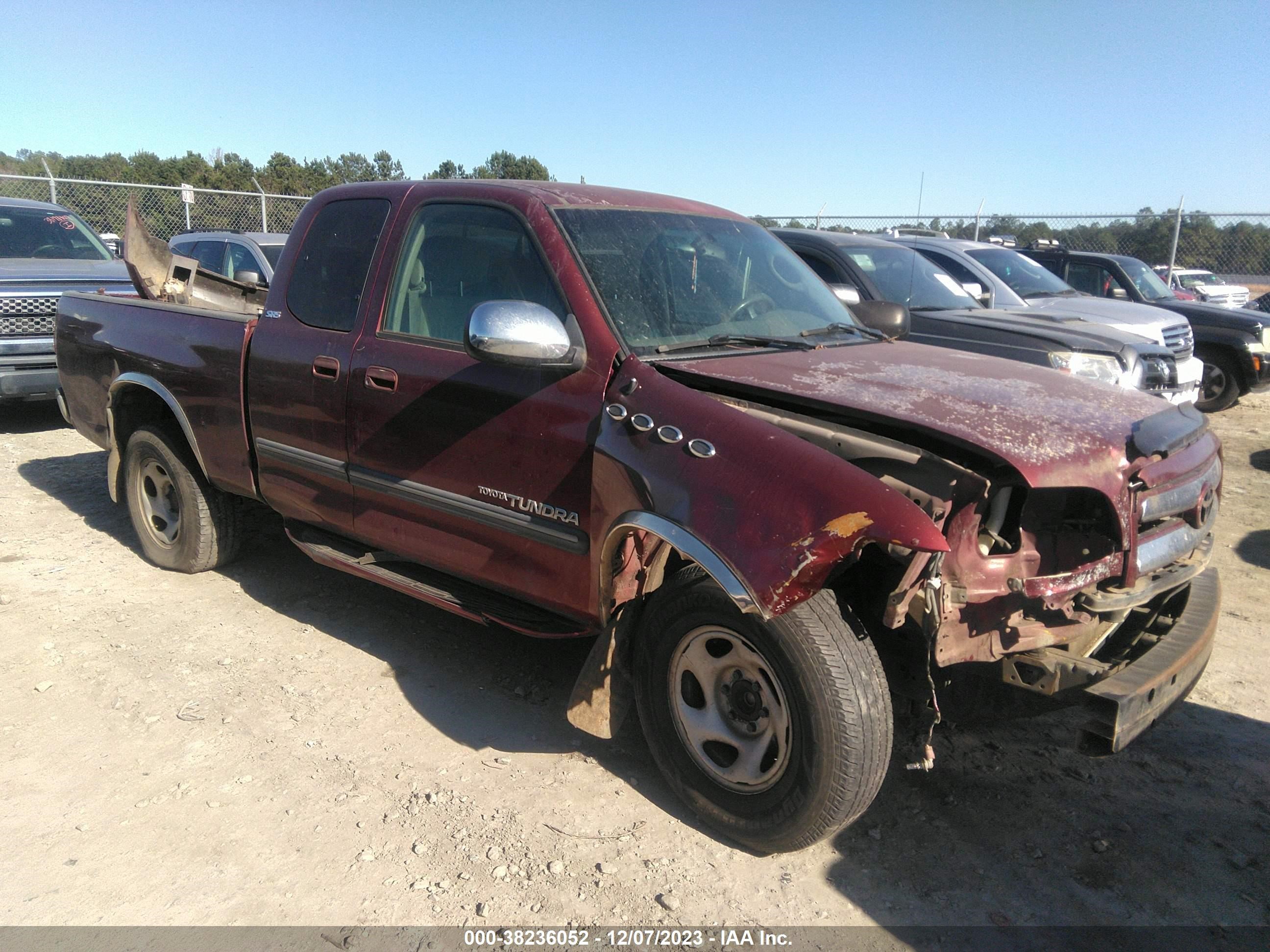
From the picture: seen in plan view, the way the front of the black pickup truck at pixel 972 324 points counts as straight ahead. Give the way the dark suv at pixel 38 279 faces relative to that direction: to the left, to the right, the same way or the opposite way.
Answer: the same way

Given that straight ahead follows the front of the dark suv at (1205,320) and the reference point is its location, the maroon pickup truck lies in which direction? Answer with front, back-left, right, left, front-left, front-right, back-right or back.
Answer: front-right

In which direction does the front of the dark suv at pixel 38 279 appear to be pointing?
toward the camera

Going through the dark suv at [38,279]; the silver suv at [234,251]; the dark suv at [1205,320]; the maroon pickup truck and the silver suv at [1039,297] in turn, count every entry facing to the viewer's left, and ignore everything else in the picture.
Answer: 0

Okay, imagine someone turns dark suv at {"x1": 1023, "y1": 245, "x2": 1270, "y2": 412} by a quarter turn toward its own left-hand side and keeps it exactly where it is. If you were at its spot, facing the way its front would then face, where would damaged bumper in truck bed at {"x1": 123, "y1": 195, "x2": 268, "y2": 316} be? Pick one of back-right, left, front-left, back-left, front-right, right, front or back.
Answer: back

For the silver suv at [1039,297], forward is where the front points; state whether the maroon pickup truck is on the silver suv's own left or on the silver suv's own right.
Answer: on the silver suv's own right

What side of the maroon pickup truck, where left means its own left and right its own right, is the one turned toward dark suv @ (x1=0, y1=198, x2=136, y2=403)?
back

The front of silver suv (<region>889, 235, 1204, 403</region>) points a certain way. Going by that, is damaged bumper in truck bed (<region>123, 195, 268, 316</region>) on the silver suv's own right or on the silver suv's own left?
on the silver suv's own right

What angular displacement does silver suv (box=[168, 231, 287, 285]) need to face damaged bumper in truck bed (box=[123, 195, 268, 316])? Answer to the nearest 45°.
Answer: approximately 45° to its right

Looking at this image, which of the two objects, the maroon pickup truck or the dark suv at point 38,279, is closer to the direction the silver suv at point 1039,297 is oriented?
the maroon pickup truck

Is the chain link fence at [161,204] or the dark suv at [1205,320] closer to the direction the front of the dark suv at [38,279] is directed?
the dark suv

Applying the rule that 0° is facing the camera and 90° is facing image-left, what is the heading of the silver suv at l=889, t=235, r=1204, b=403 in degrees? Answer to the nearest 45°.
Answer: approximately 315°

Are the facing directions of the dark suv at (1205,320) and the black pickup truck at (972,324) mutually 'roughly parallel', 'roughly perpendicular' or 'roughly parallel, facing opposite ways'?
roughly parallel

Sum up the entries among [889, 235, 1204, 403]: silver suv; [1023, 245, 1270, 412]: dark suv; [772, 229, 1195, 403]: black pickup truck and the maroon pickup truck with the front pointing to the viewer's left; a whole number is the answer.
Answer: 0
